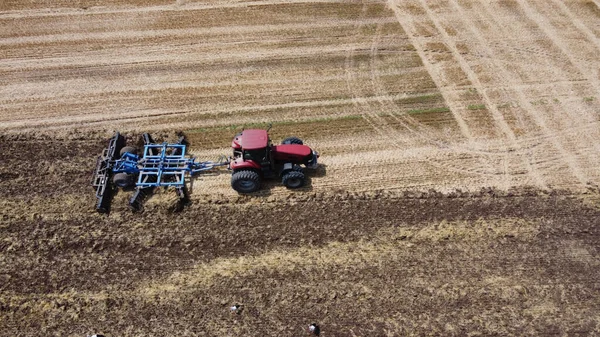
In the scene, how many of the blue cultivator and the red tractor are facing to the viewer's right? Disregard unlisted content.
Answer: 2

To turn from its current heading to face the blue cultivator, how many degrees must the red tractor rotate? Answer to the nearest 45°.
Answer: approximately 180°

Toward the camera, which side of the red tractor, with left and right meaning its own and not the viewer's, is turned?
right

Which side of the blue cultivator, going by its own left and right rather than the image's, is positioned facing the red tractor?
front

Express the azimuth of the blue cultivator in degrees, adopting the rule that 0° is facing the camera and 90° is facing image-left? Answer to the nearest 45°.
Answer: approximately 270°
